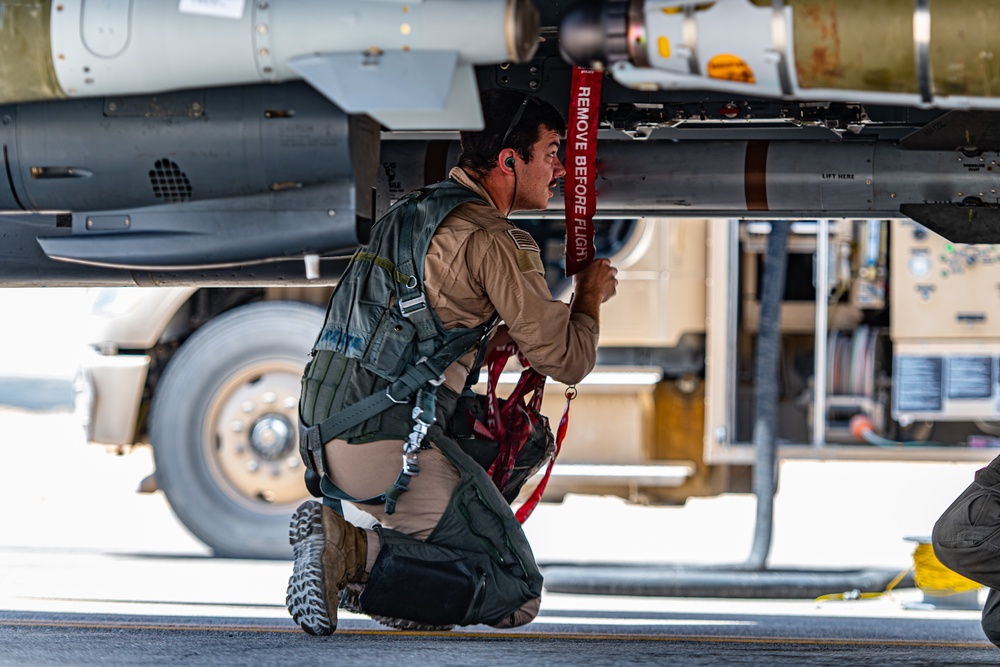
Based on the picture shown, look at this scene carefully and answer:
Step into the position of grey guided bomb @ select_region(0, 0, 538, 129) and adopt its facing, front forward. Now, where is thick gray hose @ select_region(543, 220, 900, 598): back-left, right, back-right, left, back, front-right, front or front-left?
back-right

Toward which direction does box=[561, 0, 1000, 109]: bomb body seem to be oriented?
to the viewer's left

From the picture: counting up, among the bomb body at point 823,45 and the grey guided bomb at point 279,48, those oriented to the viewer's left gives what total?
2

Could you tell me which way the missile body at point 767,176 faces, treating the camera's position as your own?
facing to the left of the viewer

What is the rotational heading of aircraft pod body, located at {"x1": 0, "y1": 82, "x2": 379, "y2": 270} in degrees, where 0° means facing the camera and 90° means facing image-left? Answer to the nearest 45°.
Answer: approximately 90°

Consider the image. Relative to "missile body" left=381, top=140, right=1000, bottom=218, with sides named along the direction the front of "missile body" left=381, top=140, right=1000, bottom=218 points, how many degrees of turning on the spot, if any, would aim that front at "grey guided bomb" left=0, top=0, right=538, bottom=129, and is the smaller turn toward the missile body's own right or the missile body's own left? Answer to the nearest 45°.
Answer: approximately 45° to the missile body's own left

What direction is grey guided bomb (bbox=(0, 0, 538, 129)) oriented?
to the viewer's left

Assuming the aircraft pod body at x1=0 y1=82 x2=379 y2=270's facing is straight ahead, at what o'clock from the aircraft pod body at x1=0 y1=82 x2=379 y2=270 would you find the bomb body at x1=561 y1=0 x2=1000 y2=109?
the bomb body at x1=561 y1=0 x2=1000 y2=109 is roughly at 7 o'clock from the aircraft pod body at x1=0 y1=82 x2=379 y2=270.

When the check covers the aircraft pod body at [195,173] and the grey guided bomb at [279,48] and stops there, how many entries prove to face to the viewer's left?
2

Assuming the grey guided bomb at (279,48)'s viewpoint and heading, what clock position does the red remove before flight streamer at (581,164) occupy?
The red remove before flight streamer is roughly at 5 o'clock from the grey guided bomb.
